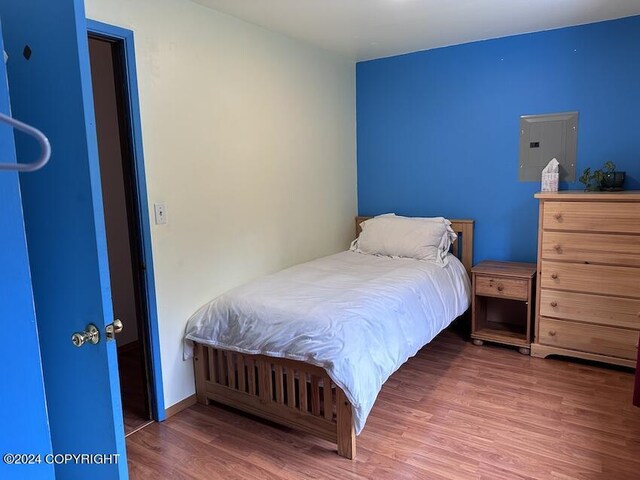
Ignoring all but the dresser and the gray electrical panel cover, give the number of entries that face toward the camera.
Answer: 2

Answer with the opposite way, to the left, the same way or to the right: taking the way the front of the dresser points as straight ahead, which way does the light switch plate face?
to the left

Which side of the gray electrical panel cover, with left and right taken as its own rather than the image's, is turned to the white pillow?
right

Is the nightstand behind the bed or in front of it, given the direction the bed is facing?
behind

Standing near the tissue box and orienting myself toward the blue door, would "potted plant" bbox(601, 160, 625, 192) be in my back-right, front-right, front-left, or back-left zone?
back-left

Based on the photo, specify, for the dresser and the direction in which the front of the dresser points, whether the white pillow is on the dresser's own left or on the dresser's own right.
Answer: on the dresser's own right

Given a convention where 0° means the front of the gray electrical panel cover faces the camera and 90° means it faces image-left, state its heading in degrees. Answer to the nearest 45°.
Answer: approximately 0°

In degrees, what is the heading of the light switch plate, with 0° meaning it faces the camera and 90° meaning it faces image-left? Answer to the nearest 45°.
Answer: approximately 315°

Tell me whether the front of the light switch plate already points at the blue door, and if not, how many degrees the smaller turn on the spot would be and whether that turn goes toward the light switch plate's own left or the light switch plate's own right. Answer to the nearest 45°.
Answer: approximately 45° to the light switch plate's own right

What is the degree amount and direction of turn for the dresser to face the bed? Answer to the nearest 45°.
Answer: approximately 45° to its right
